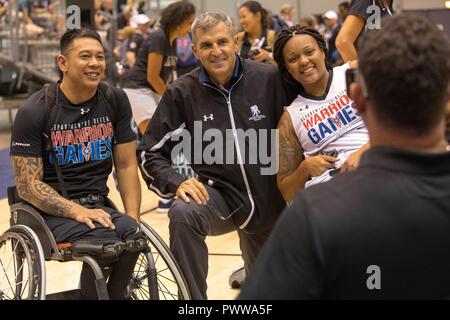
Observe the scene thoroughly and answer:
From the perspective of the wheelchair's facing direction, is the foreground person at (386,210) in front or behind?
in front

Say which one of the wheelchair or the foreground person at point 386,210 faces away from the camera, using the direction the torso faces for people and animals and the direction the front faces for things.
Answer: the foreground person

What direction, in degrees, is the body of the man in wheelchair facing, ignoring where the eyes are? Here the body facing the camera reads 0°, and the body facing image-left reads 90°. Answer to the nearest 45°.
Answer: approximately 315°

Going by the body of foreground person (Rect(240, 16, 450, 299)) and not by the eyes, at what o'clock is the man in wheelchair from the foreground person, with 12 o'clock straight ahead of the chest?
The man in wheelchair is roughly at 11 o'clock from the foreground person.

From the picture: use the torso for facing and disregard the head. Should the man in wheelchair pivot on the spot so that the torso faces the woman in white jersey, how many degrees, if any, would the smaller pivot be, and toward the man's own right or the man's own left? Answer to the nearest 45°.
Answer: approximately 45° to the man's own left

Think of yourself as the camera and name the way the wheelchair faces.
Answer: facing the viewer and to the right of the viewer

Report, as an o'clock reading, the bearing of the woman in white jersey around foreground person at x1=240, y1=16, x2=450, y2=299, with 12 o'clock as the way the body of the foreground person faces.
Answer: The woman in white jersey is roughly at 12 o'clock from the foreground person.

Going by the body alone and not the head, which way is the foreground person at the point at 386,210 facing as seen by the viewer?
away from the camera

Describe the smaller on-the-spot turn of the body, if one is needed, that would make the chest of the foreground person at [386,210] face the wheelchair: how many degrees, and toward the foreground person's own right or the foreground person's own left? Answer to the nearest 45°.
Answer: approximately 45° to the foreground person's own left

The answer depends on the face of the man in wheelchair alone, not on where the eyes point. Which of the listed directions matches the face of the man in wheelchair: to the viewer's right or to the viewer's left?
to the viewer's right
